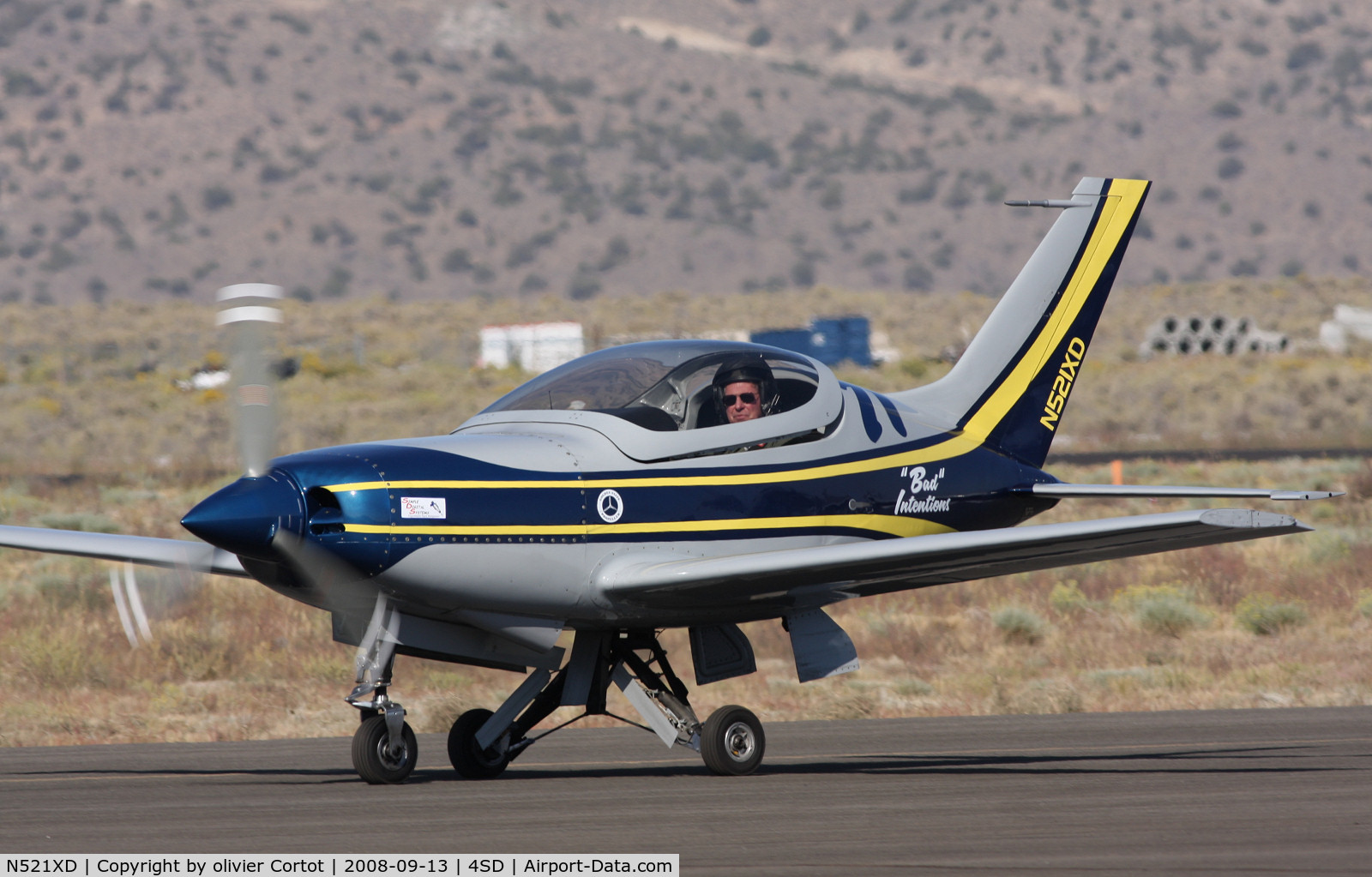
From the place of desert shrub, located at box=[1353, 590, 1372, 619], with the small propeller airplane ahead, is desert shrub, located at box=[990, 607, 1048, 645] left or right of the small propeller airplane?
right

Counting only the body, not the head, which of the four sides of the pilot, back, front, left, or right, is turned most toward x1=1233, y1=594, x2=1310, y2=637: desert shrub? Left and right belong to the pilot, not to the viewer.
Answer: back

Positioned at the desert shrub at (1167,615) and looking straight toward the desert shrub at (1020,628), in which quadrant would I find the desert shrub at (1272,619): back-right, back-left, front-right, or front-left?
back-left

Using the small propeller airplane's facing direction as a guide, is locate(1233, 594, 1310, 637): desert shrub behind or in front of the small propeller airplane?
behind

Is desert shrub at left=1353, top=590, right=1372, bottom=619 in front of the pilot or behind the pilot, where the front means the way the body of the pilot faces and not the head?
behind

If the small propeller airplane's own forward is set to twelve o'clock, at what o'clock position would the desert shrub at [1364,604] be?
The desert shrub is roughly at 6 o'clock from the small propeller airplane.

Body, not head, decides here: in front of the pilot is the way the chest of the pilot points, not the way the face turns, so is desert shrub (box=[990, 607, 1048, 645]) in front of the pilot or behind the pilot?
behind

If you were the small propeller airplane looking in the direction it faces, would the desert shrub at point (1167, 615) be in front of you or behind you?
behind

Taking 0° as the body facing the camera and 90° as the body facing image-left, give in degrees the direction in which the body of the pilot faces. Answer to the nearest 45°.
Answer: approximately 45°
